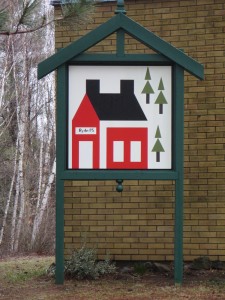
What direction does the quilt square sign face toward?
toward the camera
